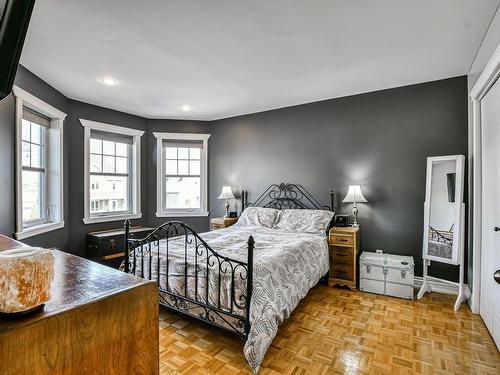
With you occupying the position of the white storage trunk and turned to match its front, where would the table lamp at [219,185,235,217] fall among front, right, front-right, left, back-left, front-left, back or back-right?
front-right

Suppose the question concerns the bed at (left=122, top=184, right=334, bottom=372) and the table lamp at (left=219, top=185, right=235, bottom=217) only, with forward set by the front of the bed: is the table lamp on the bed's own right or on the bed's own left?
on the bed's own right

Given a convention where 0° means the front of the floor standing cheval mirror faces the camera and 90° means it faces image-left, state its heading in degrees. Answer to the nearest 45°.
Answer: approximately 45°

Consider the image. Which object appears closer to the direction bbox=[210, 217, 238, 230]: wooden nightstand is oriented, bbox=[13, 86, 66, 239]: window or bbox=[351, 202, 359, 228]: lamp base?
the window

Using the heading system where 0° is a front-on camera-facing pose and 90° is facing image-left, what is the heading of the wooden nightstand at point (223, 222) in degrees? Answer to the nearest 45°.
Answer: approximately 45°

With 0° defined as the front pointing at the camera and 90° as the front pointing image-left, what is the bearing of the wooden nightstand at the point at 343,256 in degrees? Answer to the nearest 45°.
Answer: approximately 45°

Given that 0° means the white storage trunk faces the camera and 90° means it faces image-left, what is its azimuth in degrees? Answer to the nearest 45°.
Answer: approximately 45°

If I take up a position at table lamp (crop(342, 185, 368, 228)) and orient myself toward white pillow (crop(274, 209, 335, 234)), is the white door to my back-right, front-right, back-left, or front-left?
back-left

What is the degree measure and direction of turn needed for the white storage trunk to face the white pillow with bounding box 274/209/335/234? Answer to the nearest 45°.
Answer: approximately 45° to its right

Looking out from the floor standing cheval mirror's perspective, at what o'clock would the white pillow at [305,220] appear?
The white pillow is roughly at 1 o'clock from the floor standing cheval mirror.

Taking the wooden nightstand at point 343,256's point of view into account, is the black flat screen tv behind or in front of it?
in front

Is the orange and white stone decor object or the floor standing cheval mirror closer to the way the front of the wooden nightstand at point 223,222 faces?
the orange and white stone decor object

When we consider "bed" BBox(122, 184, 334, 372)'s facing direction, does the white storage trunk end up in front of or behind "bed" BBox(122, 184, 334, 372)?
behind
